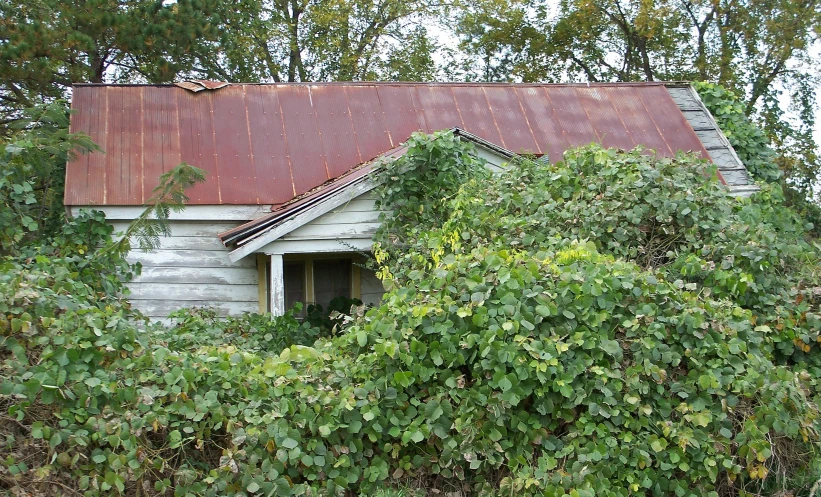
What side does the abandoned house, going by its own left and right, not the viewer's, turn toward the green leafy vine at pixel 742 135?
left

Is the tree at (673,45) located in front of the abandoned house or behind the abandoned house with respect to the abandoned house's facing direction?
behind

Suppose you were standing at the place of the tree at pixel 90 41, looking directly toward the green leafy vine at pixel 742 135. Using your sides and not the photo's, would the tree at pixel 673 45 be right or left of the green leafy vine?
left

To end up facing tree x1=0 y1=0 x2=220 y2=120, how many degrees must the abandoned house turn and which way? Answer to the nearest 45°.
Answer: approximately 135° to its right

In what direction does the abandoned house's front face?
toward the camera

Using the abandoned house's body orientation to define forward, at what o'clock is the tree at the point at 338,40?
The tree is roughly at 6 o'clock from the abandoned house.

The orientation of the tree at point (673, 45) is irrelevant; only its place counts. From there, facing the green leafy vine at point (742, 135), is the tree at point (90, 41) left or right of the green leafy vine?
right
